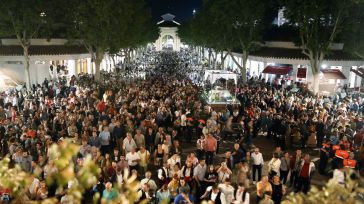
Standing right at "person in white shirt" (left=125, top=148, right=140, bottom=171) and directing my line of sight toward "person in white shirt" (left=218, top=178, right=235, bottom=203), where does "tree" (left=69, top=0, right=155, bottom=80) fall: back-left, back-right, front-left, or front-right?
back-left

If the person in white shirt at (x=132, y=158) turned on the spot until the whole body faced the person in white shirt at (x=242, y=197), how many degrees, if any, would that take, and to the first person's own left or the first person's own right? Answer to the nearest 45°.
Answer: approximately 45° to the first person's own left

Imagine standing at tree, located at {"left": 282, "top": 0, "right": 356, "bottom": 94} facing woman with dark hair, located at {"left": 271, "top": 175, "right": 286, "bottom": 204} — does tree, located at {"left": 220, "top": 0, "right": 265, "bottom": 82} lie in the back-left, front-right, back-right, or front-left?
back-right

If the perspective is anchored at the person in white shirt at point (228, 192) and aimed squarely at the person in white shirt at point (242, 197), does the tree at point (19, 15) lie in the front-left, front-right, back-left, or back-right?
back-left

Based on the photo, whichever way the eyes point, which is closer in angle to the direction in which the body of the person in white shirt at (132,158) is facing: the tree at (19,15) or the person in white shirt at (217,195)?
the person in white shirt

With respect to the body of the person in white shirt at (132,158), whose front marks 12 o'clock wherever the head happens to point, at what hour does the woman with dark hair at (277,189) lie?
The woman with dark hair is roughly at 10 o'clock from the person in white shirt.

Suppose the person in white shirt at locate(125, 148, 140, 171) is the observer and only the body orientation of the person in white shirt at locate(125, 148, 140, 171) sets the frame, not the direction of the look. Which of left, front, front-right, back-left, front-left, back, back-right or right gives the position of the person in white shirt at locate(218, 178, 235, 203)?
front-left

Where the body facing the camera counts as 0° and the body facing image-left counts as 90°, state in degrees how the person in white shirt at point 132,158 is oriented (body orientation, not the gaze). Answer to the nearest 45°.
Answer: approximately 0°

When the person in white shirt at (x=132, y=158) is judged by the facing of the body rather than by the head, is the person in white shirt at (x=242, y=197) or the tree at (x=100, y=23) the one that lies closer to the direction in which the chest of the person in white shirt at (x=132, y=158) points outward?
the person in white shirt

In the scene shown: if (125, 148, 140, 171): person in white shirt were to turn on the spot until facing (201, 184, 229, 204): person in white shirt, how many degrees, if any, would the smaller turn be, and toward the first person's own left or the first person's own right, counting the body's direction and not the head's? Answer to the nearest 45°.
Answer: approximately 45° to the first person's own left

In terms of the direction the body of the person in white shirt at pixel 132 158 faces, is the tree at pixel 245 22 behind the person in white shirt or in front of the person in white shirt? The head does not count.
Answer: behind

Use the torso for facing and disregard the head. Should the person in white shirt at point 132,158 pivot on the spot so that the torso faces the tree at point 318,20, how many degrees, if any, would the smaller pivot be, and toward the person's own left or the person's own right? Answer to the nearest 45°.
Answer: approximately 135° to the person's own left
